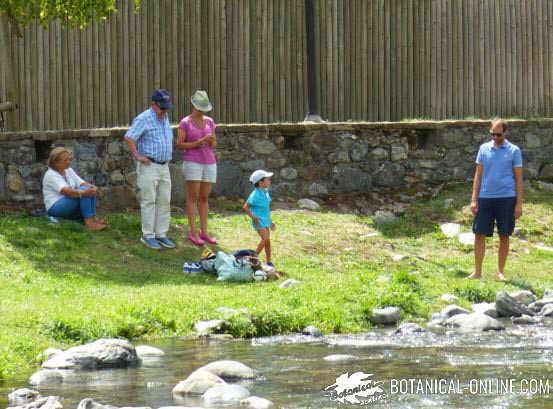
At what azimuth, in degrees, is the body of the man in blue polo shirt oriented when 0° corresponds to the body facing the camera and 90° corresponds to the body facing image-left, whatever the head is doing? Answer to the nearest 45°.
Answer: approximately 0°

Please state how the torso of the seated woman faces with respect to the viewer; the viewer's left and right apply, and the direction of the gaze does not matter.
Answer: facing to the right of the viewer

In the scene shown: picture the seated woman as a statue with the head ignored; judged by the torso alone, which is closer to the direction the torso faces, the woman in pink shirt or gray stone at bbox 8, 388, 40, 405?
the woman in pink shirt

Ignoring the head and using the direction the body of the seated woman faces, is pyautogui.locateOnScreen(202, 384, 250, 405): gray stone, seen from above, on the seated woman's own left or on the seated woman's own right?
on the seated woman's own right

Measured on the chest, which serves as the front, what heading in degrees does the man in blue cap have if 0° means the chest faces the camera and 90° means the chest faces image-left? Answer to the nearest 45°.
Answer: approximately 315°

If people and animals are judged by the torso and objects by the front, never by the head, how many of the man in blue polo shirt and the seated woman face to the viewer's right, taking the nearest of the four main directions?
1

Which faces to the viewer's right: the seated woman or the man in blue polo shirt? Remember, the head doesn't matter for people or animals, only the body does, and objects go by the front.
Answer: the seated woman
